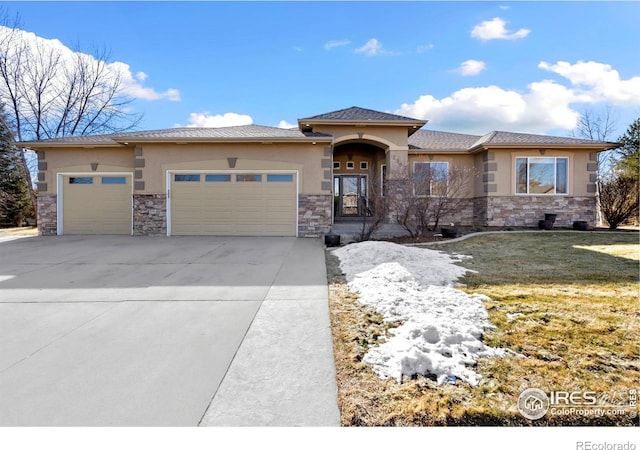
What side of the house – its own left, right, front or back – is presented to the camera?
front

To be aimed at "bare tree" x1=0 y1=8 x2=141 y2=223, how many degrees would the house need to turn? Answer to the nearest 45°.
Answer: approximately 135° to its right

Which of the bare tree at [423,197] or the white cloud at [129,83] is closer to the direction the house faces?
the bare tree

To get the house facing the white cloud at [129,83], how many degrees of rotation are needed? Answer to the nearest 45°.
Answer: approximately 135° to its right
